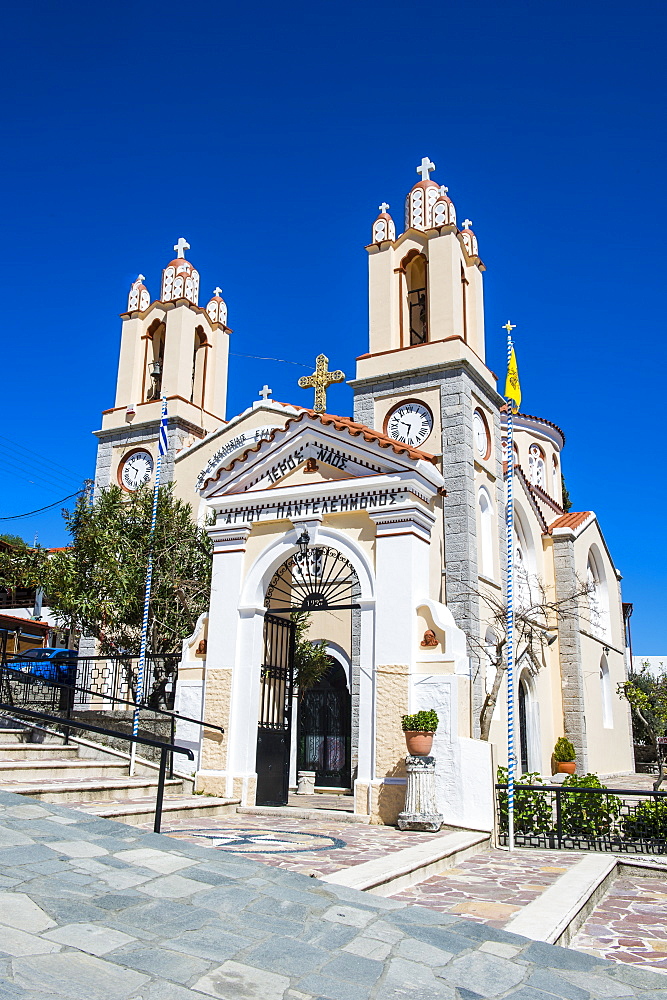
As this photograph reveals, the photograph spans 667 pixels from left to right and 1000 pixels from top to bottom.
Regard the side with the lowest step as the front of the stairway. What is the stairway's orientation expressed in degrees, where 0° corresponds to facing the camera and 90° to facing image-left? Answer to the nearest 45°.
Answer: approximately 315°

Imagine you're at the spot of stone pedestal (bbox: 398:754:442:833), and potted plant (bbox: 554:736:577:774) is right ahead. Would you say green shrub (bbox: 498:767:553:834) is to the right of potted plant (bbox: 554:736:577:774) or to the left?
right

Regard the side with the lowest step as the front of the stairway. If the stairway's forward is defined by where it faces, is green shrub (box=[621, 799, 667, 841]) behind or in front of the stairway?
in front

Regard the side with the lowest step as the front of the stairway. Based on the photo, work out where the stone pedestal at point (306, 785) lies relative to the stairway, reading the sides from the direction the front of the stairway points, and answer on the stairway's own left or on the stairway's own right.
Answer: on the stairway's own left

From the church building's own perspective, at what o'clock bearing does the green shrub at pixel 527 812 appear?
The green shrub is roughly at 10 o'clock from the church building.

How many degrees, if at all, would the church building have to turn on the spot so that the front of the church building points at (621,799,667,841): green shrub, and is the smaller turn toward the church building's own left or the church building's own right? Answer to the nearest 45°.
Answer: approximately 90° to the church building's own left

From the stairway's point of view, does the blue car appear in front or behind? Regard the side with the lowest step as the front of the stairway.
behind

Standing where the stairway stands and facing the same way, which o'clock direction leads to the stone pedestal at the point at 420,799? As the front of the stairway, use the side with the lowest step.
The stone pedestal is roughly at 11 o'clock from the stairway.

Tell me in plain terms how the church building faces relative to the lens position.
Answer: facing the viewer and to the left of the viewer
